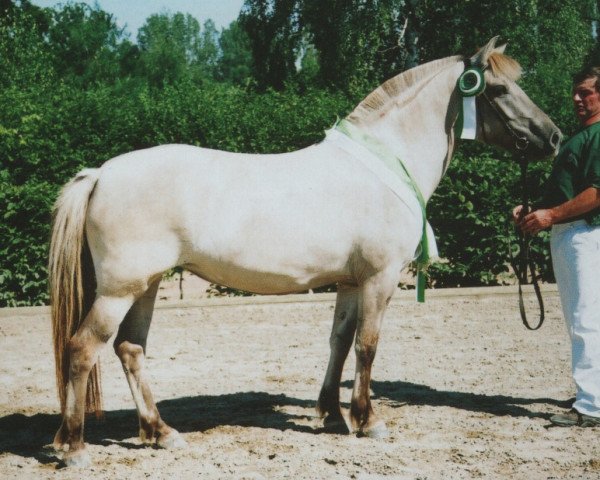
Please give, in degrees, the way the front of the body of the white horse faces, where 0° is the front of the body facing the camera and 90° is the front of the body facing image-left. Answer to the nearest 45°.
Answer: approximately 270°

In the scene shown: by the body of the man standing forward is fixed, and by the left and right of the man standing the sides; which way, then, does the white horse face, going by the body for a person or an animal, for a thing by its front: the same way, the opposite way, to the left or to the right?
the opposite way

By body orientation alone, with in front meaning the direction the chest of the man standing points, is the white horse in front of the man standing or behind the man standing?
in front

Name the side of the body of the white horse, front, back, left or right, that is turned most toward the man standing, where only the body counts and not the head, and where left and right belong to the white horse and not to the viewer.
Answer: front

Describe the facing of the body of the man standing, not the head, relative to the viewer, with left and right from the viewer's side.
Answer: facing to the left of the viewer

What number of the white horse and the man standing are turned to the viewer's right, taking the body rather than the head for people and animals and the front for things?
1
